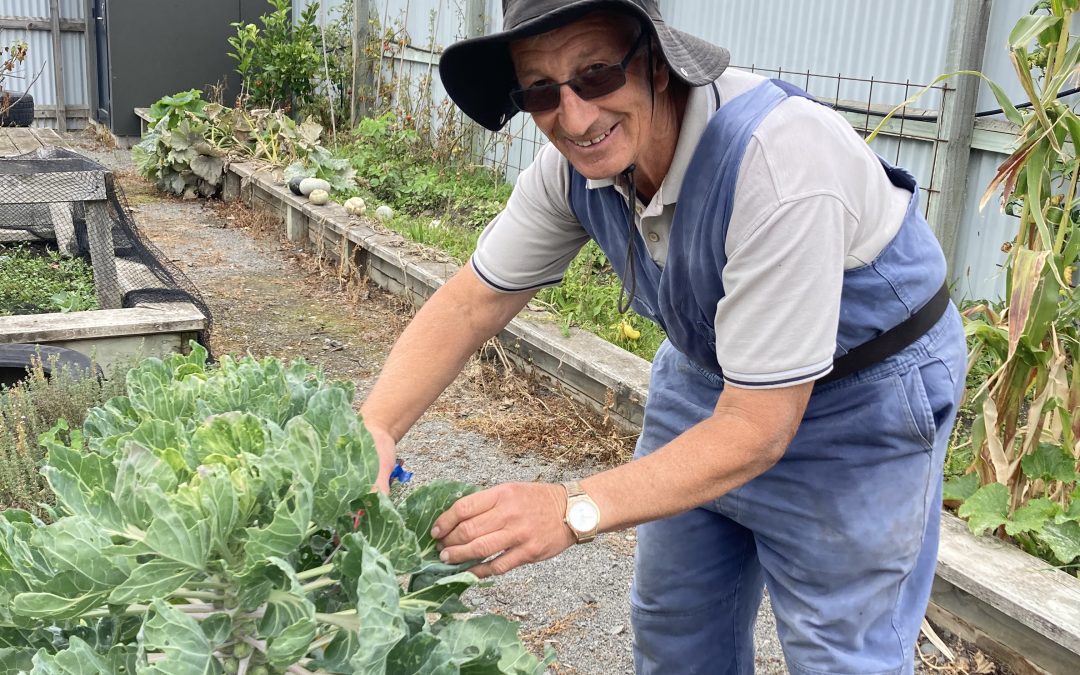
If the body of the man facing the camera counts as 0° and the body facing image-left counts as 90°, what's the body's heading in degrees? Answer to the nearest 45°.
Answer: approximately 45°

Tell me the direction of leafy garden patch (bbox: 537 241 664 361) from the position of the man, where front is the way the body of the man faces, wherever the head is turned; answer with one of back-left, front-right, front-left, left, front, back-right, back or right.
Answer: back-right

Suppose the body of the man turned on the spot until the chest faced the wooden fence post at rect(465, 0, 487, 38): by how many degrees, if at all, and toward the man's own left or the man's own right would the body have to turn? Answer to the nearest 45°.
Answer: approximately 135° to the man's own right

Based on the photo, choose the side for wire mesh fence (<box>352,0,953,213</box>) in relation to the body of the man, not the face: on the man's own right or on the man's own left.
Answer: on the man's own right

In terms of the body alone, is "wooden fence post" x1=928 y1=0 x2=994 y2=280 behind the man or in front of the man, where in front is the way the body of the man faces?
behind

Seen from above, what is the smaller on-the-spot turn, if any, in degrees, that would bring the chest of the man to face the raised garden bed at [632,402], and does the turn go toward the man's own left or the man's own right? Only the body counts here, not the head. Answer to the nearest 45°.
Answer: approximately 135° to the man's own right

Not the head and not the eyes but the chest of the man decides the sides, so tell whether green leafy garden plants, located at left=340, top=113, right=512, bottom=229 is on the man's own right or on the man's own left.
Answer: on the man's own right

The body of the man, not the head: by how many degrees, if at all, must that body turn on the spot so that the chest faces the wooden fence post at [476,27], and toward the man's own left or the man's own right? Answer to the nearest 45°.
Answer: approximately 135° to the man's own right

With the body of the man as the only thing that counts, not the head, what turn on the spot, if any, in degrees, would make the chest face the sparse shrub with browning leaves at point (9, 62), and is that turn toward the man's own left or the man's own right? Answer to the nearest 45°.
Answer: approximately 90° to the man's own right

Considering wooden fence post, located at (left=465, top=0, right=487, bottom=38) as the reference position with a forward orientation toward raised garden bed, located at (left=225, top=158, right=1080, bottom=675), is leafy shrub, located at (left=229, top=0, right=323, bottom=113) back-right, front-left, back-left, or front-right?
back-right
